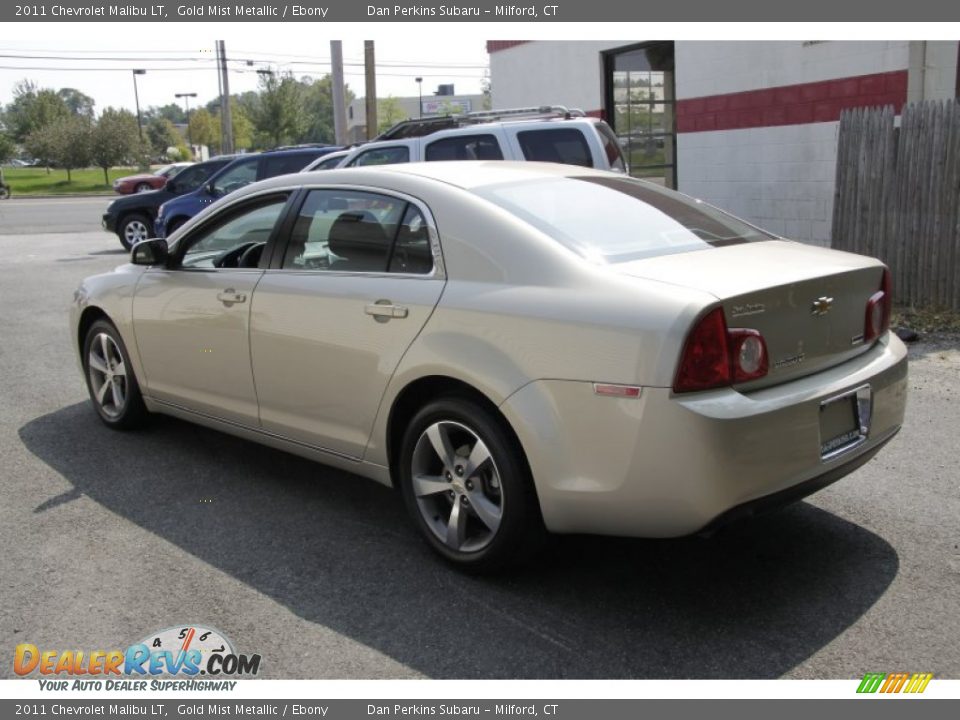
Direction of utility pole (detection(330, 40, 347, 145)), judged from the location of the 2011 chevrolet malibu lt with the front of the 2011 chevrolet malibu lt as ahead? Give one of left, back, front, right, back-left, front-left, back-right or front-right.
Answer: front-right

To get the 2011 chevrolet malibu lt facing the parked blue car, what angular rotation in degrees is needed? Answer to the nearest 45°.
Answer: approximately 45° to its right

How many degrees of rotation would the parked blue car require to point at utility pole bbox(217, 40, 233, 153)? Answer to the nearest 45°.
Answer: approximately 90° to its right

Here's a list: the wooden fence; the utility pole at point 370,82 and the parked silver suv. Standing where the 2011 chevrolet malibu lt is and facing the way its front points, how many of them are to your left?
0

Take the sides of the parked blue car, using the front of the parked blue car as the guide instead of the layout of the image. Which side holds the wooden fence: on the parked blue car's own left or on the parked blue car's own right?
on the parked blue car's own left

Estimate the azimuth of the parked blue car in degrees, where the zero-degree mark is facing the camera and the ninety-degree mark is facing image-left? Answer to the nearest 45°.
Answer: approximately 90°

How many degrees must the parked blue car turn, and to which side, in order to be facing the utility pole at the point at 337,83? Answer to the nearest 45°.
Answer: approximately 90° to its right

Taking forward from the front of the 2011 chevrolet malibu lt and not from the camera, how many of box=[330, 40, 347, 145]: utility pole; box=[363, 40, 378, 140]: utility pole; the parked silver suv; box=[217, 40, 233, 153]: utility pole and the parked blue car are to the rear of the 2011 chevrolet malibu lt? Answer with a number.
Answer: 0

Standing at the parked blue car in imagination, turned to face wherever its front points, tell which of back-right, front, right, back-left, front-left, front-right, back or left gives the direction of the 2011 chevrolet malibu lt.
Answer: left

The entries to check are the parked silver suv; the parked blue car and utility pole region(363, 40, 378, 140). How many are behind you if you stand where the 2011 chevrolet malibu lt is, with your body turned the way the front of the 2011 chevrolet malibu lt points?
0

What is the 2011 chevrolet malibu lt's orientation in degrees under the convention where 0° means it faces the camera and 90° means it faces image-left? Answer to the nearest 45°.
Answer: approximately 135°

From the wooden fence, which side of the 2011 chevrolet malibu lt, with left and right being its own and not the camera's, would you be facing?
right

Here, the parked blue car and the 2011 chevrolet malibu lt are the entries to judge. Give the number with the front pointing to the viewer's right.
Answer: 0
